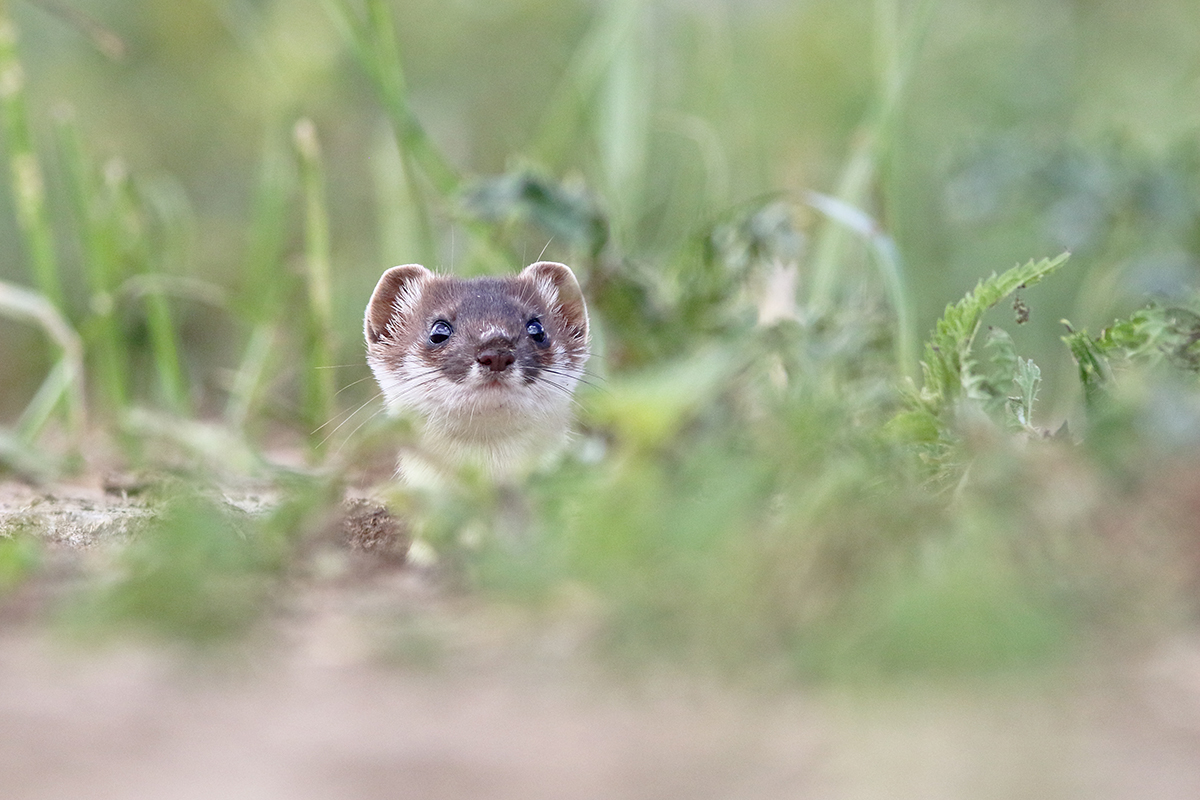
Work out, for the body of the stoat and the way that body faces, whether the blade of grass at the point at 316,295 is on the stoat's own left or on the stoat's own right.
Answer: on the stoat's own right

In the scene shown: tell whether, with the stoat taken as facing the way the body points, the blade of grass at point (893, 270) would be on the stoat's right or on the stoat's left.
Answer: on the stoat's left

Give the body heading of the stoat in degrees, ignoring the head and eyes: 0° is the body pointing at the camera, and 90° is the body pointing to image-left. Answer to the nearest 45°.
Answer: approximately 0°

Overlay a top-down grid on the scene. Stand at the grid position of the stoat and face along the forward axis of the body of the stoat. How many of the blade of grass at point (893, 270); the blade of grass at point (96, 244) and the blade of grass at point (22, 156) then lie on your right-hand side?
2

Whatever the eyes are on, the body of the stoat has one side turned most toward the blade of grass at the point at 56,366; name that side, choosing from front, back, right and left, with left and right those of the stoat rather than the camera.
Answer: right

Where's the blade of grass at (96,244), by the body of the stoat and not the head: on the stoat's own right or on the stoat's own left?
on the stoat's own right

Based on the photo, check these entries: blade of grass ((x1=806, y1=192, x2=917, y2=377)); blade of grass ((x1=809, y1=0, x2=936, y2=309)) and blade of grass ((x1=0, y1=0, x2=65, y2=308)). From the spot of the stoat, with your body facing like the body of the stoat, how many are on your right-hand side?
1
